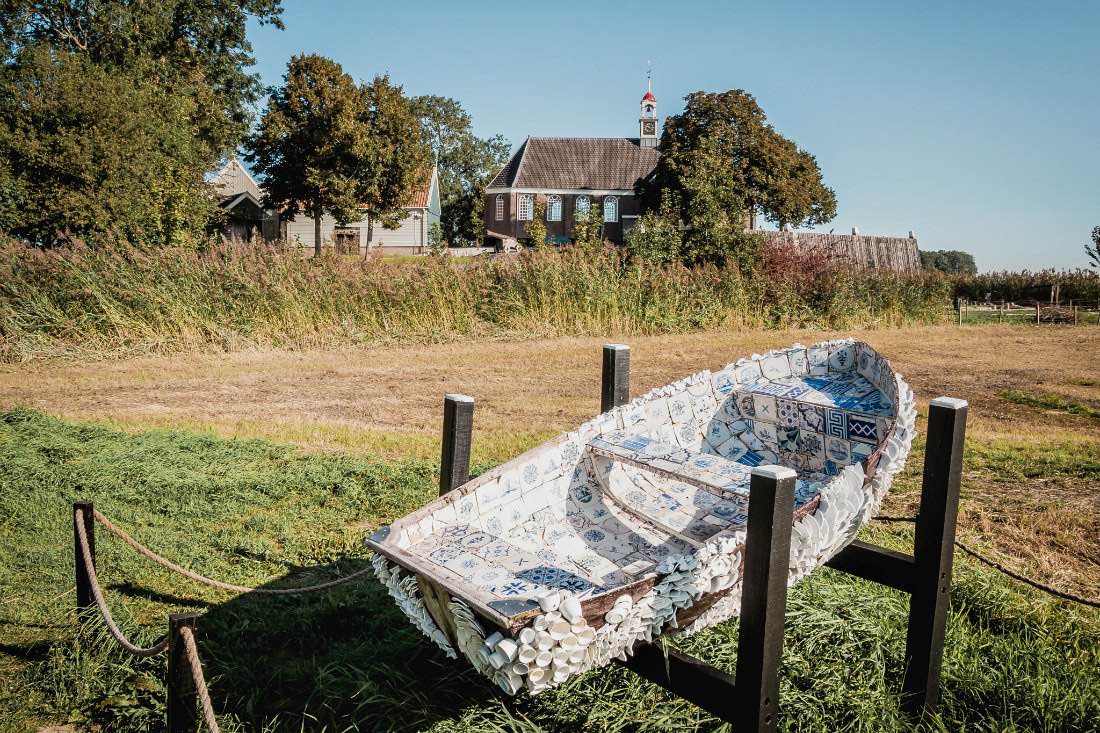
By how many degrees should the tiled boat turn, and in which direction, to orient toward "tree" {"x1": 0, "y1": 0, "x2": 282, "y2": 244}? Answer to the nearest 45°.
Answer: approximately 90° to its left

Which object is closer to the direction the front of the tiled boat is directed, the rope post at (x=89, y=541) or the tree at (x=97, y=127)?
the tree

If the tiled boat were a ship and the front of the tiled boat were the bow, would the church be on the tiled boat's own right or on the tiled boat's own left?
on the tiled boat's own left

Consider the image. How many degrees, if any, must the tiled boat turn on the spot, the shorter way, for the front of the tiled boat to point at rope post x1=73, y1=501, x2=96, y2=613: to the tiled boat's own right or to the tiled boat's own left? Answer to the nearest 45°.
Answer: approximately 135° to the tiled boat's own left

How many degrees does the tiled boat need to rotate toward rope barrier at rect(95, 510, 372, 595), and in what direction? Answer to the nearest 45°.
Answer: approximately 135° to its left

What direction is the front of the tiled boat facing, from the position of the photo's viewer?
facing away from the viewer and to the right of the viewer

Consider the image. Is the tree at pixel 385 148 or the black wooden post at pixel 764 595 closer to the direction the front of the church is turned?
the black wooden post
